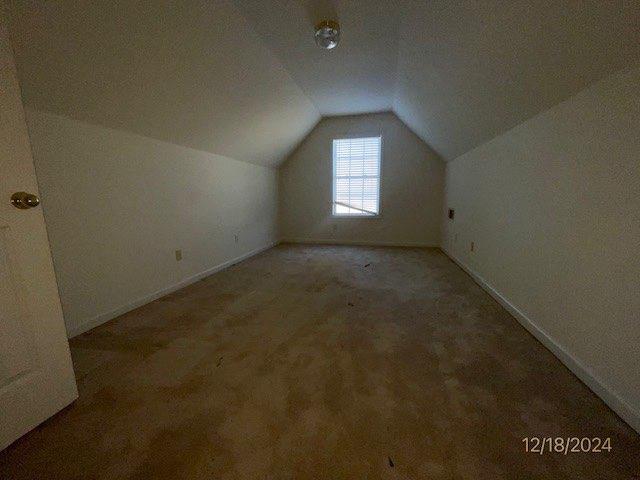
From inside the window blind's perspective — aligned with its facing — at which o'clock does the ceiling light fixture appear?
The ceiling light fixture is roughly at 12 o'clock from the window blind.

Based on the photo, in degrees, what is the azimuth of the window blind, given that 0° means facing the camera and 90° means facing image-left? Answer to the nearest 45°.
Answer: approximately 0°

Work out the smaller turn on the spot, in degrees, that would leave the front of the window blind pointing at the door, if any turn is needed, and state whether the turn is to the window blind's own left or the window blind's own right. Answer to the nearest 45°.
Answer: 0° — it already faces it
